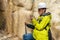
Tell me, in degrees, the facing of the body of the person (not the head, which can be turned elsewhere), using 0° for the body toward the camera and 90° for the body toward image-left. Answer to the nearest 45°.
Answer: approximately 90°
